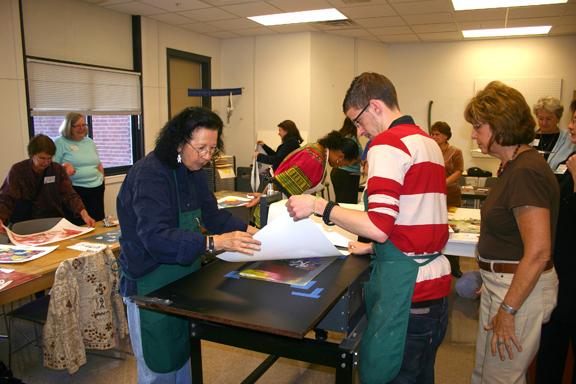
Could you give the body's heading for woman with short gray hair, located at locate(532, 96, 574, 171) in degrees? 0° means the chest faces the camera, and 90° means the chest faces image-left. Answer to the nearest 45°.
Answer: approximately 45°

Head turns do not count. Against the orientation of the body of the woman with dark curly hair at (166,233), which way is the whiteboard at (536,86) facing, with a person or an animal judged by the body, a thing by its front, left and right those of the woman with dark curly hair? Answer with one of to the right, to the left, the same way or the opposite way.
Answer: to the right

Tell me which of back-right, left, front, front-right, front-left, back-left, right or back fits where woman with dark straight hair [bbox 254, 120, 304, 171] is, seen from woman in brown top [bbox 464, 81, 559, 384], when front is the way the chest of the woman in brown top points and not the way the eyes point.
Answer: front-right

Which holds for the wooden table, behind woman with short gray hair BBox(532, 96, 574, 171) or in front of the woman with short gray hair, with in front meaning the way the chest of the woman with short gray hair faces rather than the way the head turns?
in front

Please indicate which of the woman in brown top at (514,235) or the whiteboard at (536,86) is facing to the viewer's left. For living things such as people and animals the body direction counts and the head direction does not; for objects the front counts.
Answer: the woman in brown top

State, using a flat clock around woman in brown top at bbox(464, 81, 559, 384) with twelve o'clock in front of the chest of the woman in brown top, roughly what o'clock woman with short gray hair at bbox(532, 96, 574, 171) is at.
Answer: The woman with short gray hair is roughly at 3 o'clock from the woman in brown top.

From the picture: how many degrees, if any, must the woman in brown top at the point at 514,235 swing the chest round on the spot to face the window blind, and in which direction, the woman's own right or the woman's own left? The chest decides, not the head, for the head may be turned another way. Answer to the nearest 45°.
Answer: approximately 45° to the woman's own right

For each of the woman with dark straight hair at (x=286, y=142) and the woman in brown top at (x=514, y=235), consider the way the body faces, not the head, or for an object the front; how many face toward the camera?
0

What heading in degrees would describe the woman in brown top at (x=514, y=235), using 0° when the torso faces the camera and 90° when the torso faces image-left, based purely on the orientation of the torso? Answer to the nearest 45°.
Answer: approximately 90°

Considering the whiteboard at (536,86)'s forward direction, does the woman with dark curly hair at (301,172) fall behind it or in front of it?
in front

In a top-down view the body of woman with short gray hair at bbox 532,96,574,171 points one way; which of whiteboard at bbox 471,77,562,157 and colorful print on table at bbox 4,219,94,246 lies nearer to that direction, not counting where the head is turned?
the colorful print on table

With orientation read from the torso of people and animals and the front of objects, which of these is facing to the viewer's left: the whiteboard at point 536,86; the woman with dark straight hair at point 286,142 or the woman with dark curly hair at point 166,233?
the woman with dark straight hair at point 286,142

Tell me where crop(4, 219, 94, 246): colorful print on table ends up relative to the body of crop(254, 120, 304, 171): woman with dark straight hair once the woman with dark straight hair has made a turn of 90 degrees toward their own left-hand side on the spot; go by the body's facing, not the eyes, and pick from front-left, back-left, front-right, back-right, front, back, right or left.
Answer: front-right

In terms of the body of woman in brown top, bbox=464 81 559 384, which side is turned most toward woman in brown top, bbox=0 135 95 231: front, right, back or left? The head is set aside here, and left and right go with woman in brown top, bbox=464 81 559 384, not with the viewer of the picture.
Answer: front

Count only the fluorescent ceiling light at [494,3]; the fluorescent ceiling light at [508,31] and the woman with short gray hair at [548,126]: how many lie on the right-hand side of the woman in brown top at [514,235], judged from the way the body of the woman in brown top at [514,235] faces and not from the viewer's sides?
3

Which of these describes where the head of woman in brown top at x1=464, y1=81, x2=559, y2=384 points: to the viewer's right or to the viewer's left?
to the viewer's left

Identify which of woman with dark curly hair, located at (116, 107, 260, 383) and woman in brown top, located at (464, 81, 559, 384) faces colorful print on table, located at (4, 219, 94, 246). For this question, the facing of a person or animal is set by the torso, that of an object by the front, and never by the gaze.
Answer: the woman in brown top
